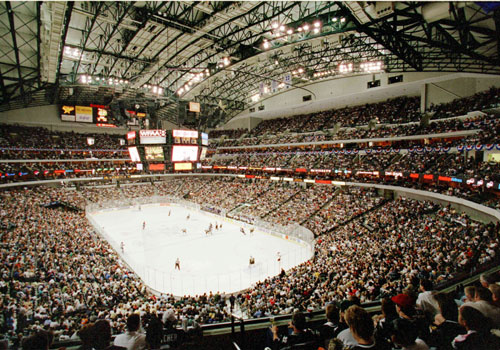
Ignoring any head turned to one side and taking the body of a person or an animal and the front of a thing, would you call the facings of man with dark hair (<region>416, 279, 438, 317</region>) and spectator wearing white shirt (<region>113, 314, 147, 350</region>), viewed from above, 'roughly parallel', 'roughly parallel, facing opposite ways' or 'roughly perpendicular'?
roughly parallel

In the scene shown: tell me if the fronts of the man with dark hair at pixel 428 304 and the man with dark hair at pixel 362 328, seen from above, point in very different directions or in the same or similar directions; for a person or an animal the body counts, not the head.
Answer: same or similar directions

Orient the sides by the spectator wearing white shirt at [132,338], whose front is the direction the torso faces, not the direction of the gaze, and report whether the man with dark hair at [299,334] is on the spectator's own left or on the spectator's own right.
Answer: on the spectator's own right

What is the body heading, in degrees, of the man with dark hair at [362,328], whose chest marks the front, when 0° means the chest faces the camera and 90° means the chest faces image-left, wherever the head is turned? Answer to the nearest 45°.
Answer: approximately 135°

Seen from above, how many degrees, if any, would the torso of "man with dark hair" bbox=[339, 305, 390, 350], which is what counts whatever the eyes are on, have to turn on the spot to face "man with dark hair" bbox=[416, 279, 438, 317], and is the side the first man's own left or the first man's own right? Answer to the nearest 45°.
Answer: approximately 90° to the first man's own right

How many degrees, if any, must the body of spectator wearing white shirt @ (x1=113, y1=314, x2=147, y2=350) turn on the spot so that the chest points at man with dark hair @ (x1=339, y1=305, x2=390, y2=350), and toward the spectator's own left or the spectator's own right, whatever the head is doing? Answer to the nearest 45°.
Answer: approximately 135° to the spectator's own right

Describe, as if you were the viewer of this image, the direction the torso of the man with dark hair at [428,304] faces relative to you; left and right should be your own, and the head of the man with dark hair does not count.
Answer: facing away from the viewer and to the left of the viewer

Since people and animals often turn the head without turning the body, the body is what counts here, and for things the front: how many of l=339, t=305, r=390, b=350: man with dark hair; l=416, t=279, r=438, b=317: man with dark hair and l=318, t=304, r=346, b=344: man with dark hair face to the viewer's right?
0

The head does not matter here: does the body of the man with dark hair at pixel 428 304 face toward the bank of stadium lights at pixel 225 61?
yes

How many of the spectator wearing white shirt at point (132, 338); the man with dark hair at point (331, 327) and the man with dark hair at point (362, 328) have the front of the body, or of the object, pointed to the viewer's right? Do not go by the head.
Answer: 0

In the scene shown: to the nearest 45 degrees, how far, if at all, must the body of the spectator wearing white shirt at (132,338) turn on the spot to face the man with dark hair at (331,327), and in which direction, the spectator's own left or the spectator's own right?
approximately 90° to the spectator's own right

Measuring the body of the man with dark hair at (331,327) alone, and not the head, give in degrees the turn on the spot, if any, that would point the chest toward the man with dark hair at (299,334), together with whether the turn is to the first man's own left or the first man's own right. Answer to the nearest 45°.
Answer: approximately 90° to the first man's own left

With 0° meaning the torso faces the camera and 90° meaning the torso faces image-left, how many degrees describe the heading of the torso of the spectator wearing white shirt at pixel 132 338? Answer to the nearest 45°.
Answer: approximately 180°

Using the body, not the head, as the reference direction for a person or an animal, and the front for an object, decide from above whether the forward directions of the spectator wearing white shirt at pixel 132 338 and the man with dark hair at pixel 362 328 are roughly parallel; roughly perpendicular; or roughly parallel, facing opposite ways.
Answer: roughly parallel

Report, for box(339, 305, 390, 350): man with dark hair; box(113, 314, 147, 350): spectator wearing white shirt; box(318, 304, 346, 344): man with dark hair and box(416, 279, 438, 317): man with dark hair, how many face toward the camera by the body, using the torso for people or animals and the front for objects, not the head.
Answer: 0

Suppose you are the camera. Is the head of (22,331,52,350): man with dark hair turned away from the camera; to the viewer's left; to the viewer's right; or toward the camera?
away from the camera

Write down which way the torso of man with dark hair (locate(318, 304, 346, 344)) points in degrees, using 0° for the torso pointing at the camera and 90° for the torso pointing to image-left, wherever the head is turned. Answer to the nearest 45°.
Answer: approximately 135°

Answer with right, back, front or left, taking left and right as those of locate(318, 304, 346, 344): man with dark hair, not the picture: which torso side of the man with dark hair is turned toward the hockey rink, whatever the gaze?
front
